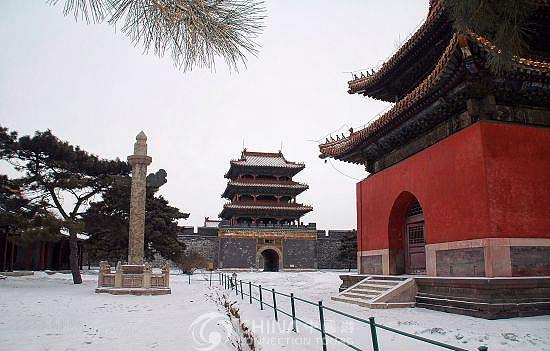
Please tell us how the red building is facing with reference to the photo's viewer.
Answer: facing the viewer and to the left of the viewer

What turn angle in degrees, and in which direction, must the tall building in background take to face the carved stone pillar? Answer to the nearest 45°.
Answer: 0° — it already faces it

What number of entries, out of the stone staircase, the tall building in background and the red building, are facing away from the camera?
0

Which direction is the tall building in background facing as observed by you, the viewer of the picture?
facing the viewer

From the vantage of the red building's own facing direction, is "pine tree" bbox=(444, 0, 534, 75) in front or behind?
in front

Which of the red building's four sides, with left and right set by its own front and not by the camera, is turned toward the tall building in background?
right

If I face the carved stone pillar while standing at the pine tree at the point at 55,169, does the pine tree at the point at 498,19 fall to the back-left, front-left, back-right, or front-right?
front-right

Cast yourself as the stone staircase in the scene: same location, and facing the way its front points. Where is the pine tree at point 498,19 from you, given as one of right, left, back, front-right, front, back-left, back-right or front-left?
front-left

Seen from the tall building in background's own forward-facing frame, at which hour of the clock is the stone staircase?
The stone staircase is roughly at 12 o'clock from the tall building in background.

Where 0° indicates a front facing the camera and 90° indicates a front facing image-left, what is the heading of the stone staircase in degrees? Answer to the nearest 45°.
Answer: approximately 45°

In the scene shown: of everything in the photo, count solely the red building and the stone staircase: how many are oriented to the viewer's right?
0

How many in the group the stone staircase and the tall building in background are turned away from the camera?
0

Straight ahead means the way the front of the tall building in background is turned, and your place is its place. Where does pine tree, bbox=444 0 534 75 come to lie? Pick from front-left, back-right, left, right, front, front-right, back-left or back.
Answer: front

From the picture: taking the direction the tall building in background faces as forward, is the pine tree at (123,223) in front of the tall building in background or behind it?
in front
